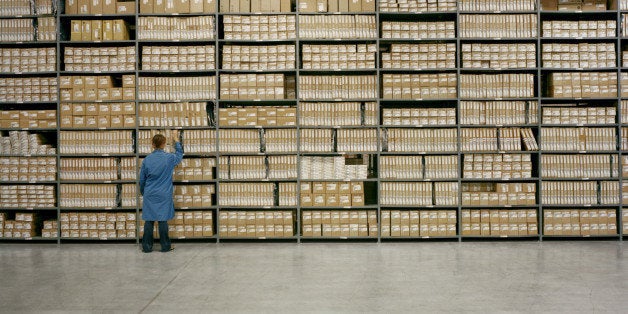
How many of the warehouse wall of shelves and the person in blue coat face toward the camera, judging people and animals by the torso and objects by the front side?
1

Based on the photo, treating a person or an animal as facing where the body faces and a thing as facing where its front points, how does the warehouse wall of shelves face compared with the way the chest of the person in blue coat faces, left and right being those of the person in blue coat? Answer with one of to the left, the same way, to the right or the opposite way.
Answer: the opposite way

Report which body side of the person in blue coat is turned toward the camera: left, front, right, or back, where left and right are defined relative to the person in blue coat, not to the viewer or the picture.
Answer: back

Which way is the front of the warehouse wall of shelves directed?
toward the camera
